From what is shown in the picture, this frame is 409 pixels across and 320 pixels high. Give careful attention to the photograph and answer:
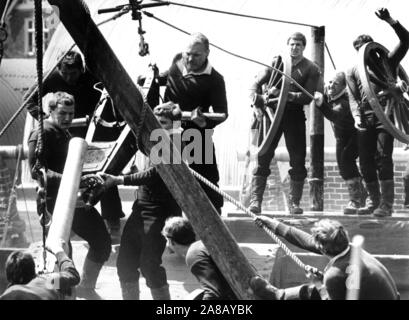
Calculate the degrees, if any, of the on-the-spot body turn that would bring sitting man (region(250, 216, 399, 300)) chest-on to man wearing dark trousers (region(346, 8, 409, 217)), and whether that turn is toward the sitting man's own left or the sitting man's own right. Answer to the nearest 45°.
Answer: approximately 90° to the sitting man's own right

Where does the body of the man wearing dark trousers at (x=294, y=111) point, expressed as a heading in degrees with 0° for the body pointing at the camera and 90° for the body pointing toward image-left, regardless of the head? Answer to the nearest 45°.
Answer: approximately 0°

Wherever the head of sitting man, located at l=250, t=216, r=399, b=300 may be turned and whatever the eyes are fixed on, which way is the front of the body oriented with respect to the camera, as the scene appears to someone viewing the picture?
to the viewer's left

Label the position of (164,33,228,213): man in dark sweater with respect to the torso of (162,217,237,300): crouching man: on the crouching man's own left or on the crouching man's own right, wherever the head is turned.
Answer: on the crouching man's own right

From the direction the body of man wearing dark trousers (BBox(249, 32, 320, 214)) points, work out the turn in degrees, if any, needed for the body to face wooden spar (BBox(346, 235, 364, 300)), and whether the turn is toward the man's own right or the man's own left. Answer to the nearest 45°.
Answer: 0° — they already face it

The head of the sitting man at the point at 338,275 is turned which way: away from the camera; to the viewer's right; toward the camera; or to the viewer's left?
to the viewer's left

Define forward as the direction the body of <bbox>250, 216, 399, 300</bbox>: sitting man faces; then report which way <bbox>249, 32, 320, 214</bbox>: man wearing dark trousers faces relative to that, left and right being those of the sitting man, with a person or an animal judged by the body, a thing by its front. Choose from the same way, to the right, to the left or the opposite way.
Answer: to the left

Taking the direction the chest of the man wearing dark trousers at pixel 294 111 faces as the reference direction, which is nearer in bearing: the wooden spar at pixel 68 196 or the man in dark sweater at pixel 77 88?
the wooden spar
